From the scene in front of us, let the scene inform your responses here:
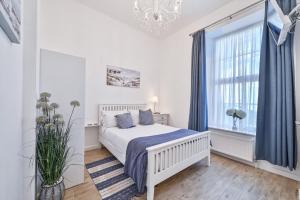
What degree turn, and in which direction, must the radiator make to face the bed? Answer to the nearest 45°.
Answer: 0° — it already faces it

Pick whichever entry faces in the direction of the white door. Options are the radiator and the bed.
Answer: the radiator

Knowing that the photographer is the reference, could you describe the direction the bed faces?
facing the viewer and to the right of the viewer

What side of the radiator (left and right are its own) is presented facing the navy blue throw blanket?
front

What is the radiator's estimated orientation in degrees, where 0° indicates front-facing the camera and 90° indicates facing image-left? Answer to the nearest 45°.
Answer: approximately 45°

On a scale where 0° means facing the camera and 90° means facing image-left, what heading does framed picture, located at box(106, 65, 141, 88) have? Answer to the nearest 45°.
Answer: approximately 315°

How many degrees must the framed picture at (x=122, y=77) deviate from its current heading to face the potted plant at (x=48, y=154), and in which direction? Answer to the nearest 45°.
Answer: approximately 45° to its right

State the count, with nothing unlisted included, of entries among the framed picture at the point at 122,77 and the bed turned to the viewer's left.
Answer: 0
